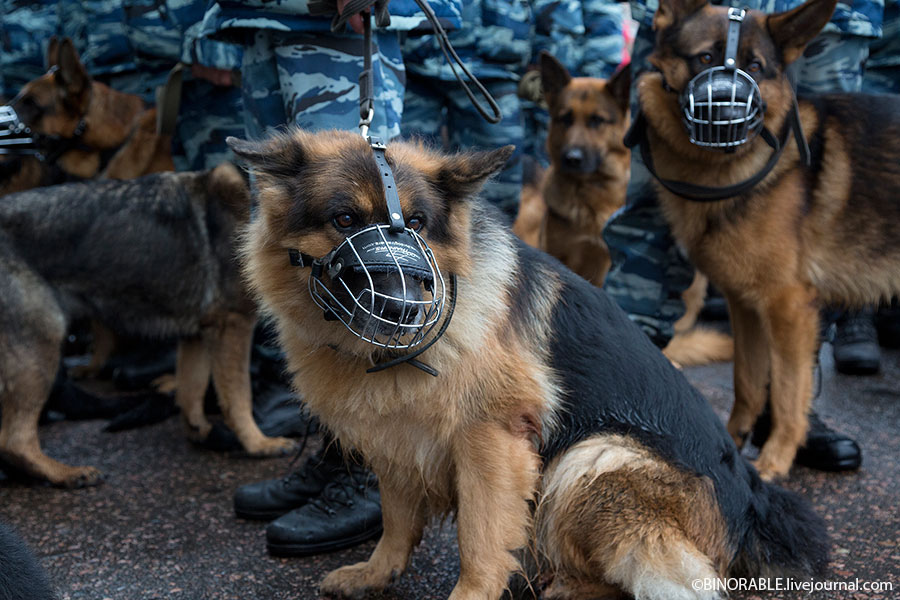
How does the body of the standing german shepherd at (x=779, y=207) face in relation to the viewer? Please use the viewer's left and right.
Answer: facing the viewer and to the left of the viewer

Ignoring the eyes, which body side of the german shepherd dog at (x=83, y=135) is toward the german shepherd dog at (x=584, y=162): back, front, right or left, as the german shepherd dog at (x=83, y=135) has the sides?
back

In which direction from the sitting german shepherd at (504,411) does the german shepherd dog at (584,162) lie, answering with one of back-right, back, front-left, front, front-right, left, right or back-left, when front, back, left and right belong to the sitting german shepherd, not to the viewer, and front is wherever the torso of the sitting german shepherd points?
back-right

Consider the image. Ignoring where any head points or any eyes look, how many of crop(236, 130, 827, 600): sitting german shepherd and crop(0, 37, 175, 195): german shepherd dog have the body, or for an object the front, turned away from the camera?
0

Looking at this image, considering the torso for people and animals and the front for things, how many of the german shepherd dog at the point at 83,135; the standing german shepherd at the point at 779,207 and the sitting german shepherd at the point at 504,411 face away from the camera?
0

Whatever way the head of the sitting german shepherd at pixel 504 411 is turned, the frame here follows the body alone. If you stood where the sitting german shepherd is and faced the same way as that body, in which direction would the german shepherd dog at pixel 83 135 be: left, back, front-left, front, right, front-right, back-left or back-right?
right

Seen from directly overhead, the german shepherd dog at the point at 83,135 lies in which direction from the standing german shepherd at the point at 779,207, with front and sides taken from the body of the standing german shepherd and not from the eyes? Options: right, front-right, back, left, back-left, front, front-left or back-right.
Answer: front-right

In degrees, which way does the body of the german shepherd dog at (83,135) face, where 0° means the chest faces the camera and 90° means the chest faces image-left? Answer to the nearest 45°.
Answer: approximately 90°

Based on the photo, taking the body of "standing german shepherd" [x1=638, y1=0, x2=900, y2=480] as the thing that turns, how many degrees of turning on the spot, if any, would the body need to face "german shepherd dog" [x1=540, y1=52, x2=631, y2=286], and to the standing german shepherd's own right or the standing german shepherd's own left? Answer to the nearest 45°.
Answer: approximately 90° to the standing german shepherd's own right

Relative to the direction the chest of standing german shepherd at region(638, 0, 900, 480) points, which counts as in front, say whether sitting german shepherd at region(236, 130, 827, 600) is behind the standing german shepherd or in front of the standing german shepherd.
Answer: in front
